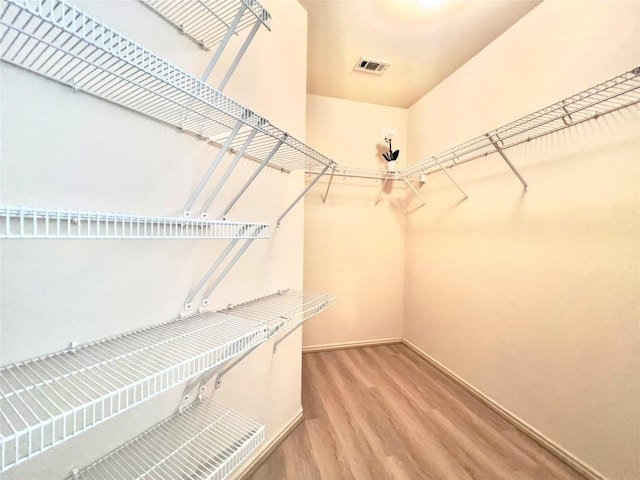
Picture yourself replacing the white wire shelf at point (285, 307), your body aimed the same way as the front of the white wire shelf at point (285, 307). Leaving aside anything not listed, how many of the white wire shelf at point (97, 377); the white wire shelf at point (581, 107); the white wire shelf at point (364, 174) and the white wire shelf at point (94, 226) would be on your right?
2

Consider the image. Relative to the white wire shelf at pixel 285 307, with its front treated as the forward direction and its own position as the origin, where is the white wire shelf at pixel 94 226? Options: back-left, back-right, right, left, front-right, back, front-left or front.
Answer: right

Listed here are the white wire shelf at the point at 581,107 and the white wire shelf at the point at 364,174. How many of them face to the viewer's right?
0

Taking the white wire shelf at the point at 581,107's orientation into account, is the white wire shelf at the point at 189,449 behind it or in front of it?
in front

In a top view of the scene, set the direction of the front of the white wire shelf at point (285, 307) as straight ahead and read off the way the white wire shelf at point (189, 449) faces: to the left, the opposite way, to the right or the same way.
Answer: the same way

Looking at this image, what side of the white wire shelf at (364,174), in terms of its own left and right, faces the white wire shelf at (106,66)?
front

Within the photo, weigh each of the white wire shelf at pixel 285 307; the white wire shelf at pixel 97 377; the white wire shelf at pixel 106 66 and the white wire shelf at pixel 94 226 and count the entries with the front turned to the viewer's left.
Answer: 0

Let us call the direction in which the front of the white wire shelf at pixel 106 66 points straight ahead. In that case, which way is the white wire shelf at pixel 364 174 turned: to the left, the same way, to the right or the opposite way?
to the right

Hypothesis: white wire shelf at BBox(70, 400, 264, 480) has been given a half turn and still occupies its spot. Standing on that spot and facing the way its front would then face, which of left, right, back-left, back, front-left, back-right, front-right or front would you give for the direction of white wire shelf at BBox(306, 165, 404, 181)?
right

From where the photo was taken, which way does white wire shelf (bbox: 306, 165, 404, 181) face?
toward the camera

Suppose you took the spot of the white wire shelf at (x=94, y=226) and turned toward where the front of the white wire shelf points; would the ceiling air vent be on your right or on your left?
on your left

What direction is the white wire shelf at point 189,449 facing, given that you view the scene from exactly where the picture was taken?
facing the viewer and to the right of the viewer

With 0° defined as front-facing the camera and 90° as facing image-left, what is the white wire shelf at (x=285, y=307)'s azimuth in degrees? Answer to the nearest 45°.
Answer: approximately 315°

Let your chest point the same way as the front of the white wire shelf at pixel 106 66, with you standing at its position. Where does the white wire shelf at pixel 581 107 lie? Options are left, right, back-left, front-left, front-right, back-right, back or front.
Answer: front-left

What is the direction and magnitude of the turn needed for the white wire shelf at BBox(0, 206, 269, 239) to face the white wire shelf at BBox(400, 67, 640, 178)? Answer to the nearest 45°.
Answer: approximately 45° to its left

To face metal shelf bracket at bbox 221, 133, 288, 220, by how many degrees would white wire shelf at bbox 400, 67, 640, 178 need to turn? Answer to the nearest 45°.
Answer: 0° — it already faces it

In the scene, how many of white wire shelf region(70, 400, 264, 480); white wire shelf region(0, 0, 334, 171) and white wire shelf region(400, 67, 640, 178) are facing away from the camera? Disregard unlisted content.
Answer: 0

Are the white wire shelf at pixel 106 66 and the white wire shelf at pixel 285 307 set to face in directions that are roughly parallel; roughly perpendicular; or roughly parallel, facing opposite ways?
roughly parallel
